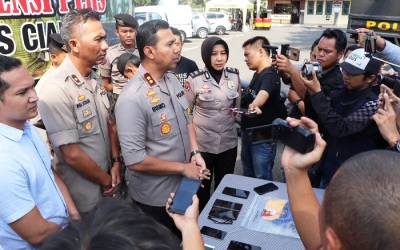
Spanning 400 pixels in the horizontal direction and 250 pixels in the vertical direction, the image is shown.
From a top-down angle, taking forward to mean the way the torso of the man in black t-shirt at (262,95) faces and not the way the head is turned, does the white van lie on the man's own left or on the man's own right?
on the man's own right

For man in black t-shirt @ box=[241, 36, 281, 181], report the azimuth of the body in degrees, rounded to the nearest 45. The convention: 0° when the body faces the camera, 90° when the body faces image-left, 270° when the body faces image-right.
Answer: approximately 90°

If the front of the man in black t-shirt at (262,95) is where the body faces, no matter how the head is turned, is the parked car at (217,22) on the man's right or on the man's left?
on the man's right

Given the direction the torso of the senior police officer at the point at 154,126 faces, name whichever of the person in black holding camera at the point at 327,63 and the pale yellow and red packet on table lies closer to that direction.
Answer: the pale yellow and red packet on table

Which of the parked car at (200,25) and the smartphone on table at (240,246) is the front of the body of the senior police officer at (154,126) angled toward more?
the smartphone on table

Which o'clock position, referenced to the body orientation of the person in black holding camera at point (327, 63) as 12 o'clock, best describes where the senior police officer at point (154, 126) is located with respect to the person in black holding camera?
The senior police officer is roughly at 12 o'clock from the person in black holding camera.

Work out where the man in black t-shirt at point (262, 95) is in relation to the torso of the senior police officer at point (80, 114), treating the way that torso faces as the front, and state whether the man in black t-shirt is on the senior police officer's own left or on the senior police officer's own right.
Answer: on the senior police officer's own left

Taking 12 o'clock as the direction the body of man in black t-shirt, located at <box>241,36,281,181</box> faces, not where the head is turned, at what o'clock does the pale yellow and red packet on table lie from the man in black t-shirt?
The pale yellow and red packet on table is roughly at 9 o'clock from the man in black t-shirt.

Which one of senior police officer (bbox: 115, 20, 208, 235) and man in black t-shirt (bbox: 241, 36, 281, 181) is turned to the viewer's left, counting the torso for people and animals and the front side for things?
the man in black t-shirt

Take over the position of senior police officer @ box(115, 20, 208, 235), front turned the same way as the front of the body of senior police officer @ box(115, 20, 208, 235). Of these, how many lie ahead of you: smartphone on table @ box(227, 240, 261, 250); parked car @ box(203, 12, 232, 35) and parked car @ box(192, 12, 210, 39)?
1
